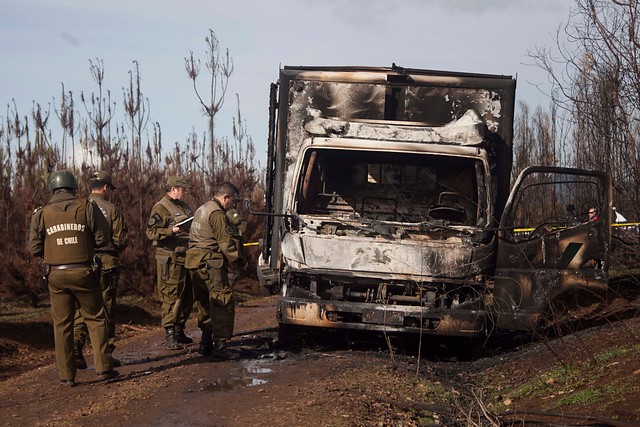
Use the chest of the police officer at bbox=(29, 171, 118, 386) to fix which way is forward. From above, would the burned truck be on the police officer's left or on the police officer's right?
on the police officer's right

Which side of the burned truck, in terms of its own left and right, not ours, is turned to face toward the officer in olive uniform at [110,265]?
right

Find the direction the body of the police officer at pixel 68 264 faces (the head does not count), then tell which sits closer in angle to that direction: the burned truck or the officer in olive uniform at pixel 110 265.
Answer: the officer in olive uniform

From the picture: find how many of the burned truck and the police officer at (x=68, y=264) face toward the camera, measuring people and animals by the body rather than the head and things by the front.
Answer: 1

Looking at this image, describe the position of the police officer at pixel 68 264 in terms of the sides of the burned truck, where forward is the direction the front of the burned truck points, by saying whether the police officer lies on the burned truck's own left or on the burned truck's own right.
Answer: on the burned truck's own right

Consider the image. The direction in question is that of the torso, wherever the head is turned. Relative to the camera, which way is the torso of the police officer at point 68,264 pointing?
away from the camera

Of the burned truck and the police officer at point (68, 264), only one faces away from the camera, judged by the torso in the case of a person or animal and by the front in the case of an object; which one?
the police officer

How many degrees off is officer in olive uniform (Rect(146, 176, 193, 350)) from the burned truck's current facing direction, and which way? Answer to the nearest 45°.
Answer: approximately 90° to its right

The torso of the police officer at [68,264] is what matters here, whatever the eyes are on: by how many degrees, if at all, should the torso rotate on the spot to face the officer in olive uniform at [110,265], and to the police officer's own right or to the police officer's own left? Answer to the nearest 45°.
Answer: approximately 45° to the police officer's own right

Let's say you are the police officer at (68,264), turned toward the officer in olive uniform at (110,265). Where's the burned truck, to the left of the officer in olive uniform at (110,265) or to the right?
right

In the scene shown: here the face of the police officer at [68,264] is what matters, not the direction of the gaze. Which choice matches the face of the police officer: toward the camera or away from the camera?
away from the camera

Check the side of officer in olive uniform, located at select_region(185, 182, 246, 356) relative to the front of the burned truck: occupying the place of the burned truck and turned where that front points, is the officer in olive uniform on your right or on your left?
on your right

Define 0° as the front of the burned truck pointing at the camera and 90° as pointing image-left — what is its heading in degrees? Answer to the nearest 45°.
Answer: approximately 0°

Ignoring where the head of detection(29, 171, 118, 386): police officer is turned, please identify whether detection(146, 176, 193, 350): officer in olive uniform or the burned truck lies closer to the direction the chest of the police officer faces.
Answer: the officer in olive uniform

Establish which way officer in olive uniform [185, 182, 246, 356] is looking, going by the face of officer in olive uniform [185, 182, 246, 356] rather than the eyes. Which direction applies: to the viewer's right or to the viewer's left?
to the viewer's right
